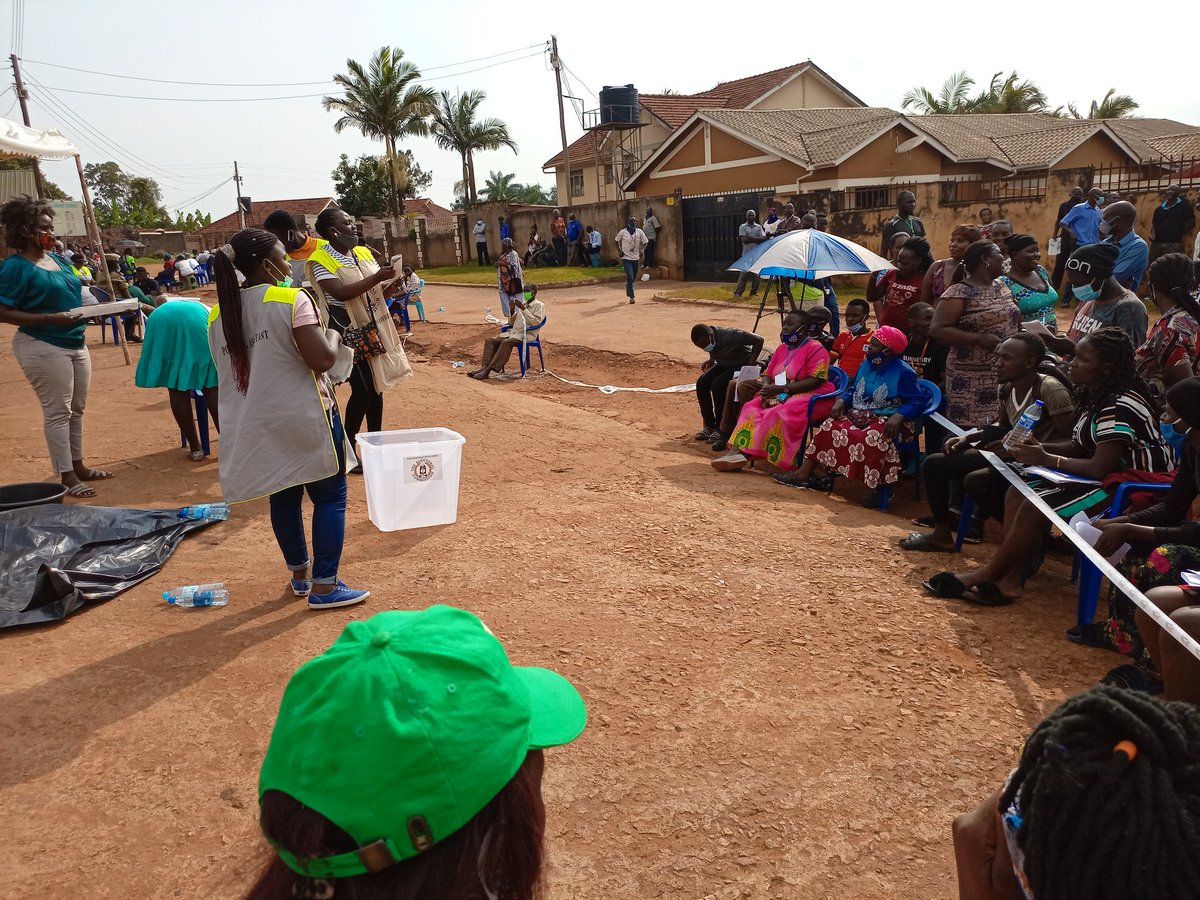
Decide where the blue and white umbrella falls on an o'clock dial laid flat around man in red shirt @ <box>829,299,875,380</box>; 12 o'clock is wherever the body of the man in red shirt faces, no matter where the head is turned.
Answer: The blue and white umbrella is roughly at 4 o'clock from the man in red shirt.

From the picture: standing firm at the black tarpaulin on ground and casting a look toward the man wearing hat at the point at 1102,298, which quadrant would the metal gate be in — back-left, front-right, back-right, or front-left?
front-left

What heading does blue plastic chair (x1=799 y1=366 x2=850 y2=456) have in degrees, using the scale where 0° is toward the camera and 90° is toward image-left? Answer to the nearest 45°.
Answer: approximately 45°

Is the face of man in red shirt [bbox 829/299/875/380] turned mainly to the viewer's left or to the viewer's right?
to the viewer's left

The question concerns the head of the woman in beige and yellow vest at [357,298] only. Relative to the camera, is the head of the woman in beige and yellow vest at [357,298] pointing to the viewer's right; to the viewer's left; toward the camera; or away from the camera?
to the viewer's right

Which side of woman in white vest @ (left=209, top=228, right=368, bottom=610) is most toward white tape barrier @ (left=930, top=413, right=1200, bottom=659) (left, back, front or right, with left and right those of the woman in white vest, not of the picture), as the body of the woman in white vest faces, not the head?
right

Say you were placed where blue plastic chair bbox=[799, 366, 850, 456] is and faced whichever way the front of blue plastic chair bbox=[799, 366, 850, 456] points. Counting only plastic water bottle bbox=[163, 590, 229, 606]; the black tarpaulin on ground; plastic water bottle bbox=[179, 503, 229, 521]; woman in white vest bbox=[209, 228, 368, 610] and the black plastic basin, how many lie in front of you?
5

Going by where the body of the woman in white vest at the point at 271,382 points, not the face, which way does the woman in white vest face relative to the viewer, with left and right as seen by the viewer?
facing away from the viewer and to the right of the viewer

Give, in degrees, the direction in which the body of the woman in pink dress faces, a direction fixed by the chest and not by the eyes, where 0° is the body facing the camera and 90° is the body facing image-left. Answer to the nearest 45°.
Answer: approximately 45°

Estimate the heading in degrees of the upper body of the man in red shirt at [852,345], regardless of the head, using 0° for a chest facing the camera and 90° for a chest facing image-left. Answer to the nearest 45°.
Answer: approximately 45°

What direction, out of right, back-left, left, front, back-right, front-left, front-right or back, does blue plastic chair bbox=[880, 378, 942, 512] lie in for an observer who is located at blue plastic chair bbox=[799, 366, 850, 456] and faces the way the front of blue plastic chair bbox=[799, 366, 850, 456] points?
left

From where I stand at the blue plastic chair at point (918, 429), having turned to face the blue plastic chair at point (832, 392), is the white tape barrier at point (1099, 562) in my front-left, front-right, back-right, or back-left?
back-left

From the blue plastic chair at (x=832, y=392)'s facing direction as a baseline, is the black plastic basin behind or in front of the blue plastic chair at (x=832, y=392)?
in front

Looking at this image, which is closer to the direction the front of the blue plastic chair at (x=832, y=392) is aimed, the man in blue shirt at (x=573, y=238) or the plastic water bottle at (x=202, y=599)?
the plastic water bottle

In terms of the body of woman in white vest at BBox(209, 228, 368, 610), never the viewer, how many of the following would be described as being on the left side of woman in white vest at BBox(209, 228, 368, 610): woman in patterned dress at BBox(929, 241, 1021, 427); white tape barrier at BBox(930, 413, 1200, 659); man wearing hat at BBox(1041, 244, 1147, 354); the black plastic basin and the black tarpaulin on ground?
2

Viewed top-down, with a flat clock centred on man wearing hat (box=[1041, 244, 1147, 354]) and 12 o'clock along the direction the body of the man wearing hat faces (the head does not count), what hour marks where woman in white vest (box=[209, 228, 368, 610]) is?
The woman in white vest is roughly at 12 o'clock from the man wearing hat.
